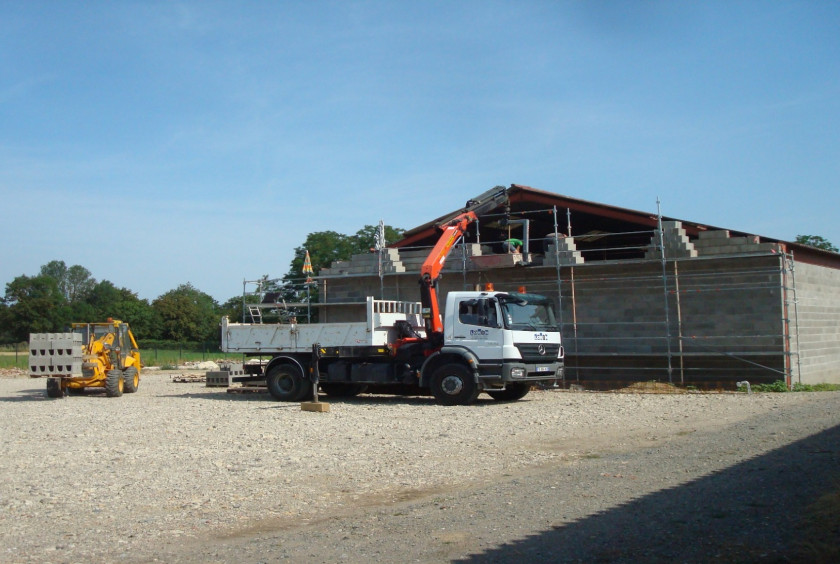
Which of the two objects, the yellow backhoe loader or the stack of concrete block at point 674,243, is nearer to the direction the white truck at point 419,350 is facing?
the stack of concrete block

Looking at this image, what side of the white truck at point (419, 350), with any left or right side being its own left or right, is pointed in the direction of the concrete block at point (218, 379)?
back

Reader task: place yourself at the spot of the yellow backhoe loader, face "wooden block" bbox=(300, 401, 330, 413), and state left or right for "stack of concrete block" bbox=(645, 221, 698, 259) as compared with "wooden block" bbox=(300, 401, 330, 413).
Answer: left

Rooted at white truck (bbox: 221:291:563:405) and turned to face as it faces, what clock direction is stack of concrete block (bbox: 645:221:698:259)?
The stack of concrete block is roughly at 10 o'clock from the white truck.

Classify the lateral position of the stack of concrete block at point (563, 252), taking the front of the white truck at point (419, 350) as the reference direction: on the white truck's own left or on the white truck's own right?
on the white truck's own left

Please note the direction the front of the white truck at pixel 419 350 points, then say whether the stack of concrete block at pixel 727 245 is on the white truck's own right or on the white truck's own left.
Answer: on the white truck's own left

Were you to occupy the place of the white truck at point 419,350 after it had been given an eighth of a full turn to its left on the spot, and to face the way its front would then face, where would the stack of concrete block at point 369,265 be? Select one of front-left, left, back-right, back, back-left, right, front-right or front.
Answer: left

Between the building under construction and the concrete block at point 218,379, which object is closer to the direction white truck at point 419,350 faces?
the building under construction

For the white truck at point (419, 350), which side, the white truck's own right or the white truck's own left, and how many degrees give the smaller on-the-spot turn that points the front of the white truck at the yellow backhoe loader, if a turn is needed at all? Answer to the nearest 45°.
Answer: approximately 180°

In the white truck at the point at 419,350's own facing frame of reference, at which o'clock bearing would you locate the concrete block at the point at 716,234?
The concrete block is roughly at 10 o'clock from the white truck.

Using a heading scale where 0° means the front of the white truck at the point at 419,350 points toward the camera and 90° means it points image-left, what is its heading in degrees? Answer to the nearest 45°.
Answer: approximately 315°

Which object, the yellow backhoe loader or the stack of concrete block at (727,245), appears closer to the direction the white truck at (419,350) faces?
the stack of concrete block
